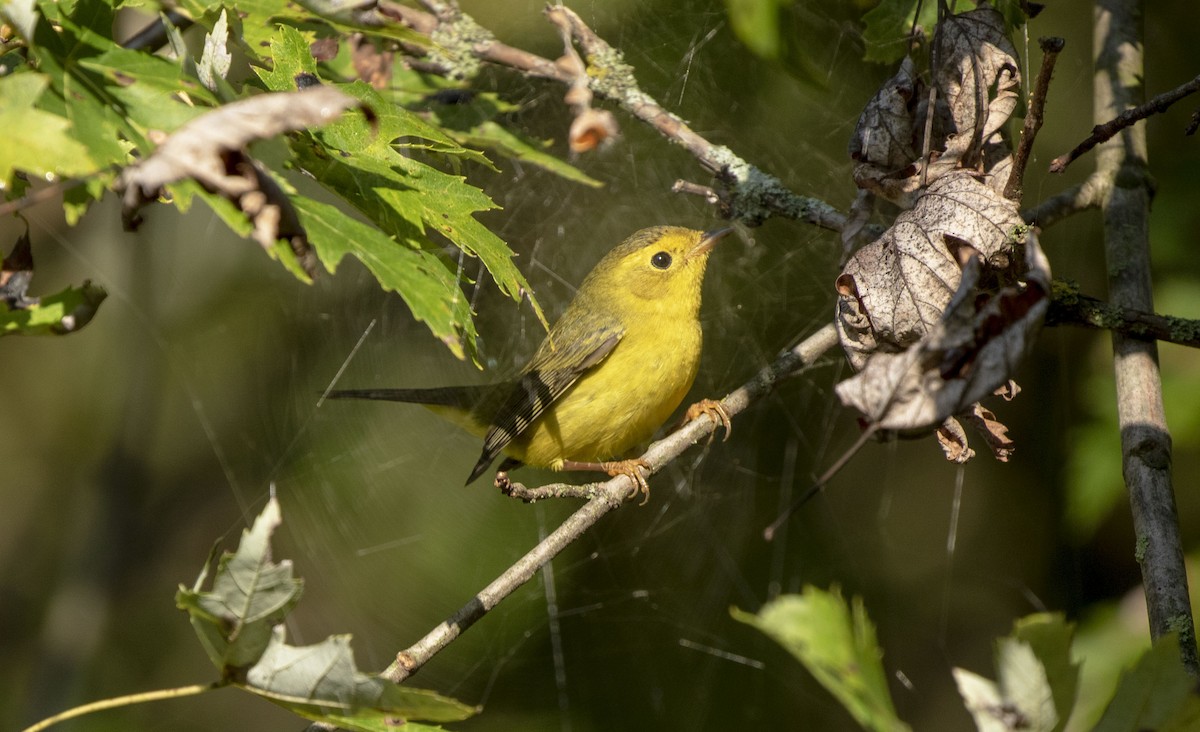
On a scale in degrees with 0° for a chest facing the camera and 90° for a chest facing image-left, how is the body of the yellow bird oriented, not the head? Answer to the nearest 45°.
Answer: approximately 270°
